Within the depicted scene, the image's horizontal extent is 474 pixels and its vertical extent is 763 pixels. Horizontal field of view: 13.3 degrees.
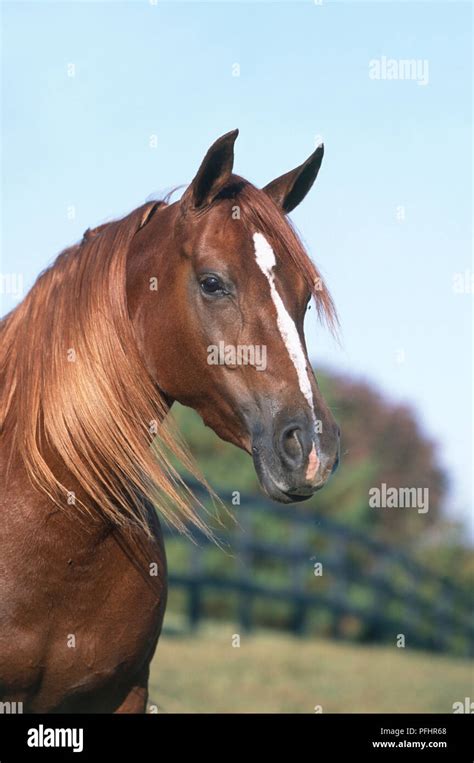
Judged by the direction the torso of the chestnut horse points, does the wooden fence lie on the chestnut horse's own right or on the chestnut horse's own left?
on the chestnut horse's own left

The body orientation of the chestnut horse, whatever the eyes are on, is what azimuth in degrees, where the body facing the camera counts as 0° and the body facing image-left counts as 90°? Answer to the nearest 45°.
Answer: approximately 315°
